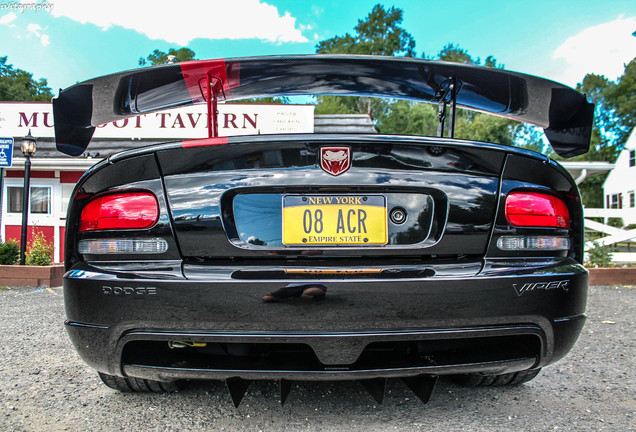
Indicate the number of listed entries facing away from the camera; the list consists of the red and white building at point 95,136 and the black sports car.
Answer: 1

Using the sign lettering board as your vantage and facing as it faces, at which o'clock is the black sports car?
The black sports car is roughly at 12 o'clock from the sign lettering board.

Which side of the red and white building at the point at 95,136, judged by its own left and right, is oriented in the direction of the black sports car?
front

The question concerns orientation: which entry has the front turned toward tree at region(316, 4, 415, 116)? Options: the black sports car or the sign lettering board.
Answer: the black sports car

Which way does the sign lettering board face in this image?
toward the camera

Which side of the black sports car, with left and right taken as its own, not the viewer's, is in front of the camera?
back

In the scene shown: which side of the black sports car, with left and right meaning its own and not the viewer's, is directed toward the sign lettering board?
front

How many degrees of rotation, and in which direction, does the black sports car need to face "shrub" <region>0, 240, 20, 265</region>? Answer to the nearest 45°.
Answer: approximately 45° to its left

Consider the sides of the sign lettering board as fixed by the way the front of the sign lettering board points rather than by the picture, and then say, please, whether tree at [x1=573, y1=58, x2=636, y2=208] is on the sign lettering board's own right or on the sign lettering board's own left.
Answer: on the sign lettering board's own left

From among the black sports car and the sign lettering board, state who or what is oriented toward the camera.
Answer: the sign lettering board

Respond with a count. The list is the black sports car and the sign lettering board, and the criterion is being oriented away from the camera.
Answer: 1

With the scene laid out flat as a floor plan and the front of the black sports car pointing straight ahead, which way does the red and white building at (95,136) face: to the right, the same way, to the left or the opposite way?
the opposite way

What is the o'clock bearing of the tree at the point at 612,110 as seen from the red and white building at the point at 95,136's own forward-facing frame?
The tree is roughly at 8 o'clock from the red and white building.

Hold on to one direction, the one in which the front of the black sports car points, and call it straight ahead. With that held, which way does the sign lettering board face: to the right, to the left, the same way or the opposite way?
the opposite way
